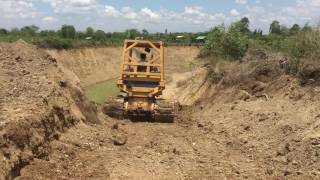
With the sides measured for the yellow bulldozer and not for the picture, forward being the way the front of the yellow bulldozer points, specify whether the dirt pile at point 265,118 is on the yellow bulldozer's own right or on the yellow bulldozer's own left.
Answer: on the yellow bulldozer's own right

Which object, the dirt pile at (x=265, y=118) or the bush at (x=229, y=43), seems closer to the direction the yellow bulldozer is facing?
the bush

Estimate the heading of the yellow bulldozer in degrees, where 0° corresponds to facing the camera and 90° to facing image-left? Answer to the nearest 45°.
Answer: approximately 180°

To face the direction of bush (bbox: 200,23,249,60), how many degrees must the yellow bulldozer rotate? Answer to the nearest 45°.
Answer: approximately 45° to its right
